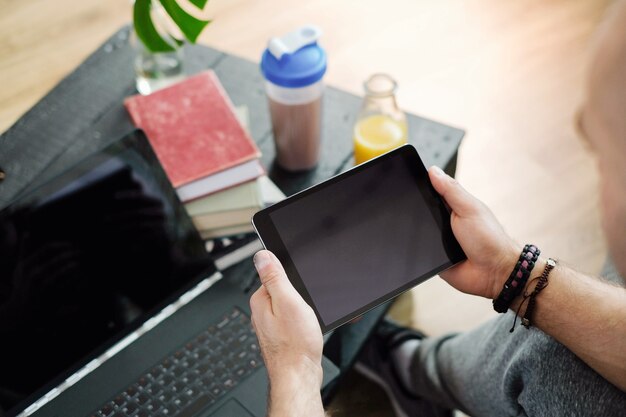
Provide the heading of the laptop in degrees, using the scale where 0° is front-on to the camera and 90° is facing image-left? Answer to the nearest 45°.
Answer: approximately 315°
